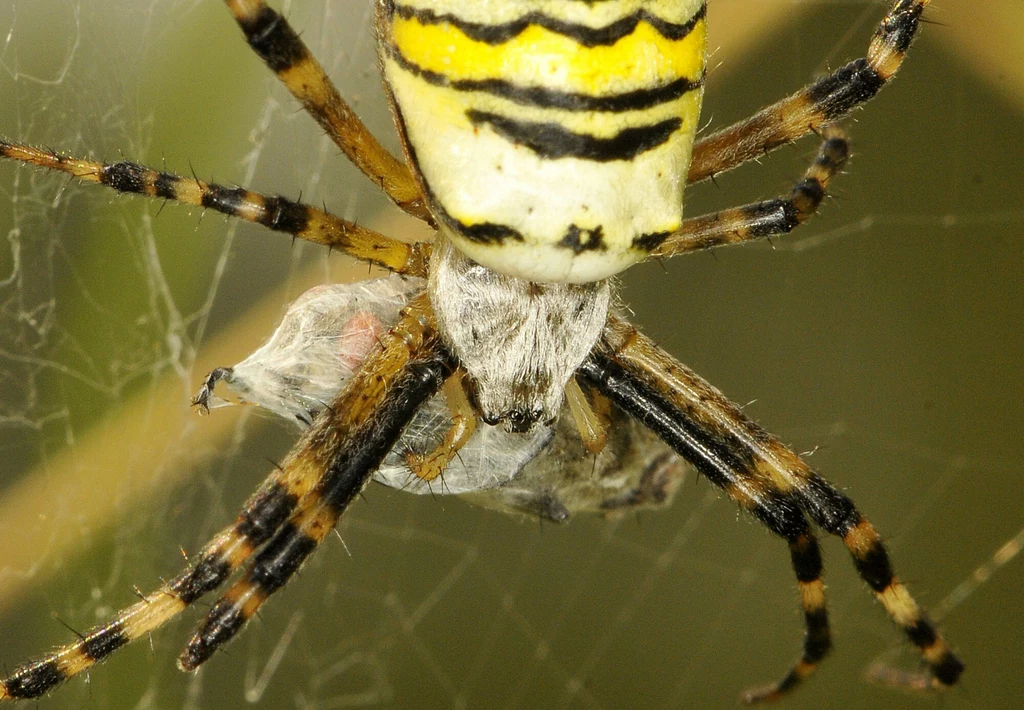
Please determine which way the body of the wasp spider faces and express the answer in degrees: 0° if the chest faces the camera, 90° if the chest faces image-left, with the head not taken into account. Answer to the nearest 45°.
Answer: approximately 0°
